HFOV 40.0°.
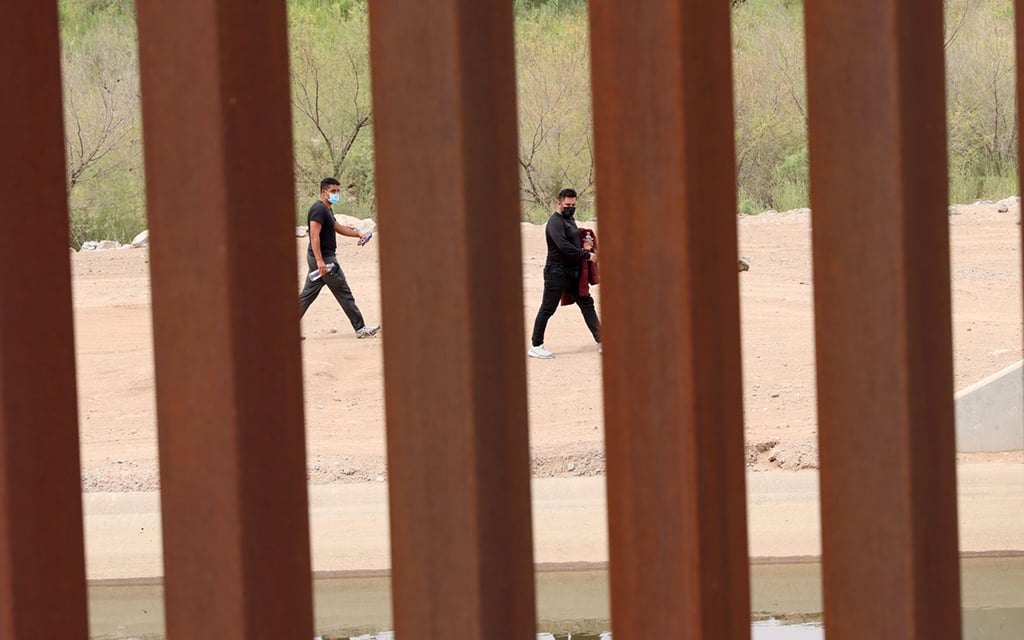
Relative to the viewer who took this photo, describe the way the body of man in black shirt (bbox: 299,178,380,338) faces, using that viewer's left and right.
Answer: facing to the right of the viewer

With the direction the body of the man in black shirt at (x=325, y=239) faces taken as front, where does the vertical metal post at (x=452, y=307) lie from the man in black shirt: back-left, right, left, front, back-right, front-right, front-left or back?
right

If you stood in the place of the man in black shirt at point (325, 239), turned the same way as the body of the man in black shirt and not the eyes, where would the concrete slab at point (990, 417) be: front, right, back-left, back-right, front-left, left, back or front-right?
front-right

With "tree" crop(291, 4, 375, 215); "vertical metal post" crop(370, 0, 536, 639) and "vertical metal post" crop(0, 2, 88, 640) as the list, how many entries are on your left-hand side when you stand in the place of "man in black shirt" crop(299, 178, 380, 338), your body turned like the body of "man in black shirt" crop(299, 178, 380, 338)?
1

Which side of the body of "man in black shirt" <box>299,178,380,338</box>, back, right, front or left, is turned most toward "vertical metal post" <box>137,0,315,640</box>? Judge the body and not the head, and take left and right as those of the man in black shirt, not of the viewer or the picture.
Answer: right

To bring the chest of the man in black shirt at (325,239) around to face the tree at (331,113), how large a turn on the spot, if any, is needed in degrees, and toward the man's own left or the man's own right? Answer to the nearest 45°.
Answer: approximately 90° to the man's own left

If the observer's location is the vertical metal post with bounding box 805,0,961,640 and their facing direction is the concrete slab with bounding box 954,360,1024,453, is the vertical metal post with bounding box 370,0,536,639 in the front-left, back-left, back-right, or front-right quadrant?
back-left

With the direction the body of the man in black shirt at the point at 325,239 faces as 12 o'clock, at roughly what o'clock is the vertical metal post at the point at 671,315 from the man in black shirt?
The vertical metal post is roughly at 3 o'clock from the man in black shirt.

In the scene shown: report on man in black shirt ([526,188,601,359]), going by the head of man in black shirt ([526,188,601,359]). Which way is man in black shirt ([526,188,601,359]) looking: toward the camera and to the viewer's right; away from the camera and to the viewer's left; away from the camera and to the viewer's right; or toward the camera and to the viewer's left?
toward the camera and to the viewer's right

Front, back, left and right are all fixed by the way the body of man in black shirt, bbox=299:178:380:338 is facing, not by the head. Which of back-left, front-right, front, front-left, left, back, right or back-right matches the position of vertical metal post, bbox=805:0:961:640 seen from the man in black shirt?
right

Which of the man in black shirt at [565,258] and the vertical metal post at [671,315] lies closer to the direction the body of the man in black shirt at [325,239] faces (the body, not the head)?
the man in black shirt

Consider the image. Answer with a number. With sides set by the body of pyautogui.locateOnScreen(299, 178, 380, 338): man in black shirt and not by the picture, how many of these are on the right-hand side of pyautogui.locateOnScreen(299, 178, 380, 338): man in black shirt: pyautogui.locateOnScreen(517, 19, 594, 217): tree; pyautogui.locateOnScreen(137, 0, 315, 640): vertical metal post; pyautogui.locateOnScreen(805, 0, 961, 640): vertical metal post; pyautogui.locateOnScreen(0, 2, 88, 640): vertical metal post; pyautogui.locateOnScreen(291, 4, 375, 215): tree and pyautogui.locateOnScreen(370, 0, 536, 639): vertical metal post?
4

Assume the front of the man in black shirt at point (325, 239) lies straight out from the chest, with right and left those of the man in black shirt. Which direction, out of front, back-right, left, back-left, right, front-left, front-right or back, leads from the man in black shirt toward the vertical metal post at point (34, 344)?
right

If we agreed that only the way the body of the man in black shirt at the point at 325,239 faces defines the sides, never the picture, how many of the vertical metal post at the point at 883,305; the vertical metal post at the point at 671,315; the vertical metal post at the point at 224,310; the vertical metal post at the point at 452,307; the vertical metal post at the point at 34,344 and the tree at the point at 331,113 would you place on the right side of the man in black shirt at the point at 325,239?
5

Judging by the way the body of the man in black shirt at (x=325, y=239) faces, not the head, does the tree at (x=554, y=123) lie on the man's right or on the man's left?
on the man's left
